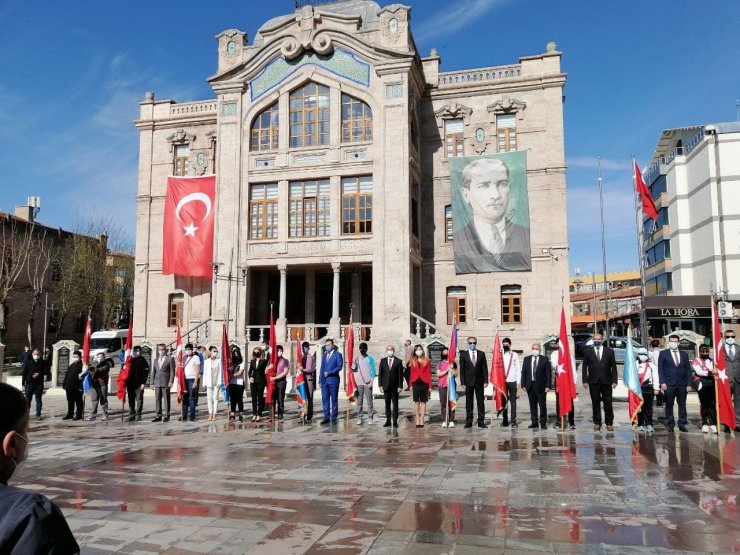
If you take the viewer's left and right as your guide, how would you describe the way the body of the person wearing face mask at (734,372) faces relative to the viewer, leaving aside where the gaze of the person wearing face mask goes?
facing the viewer

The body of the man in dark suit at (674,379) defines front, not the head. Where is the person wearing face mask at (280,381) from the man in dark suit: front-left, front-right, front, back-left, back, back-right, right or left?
right

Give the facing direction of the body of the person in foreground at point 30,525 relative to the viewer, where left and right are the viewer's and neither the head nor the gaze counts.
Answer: facing away from the viewer and to the right of the viewer

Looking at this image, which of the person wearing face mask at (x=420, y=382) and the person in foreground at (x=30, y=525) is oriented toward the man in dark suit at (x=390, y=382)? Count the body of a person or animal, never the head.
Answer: the person in foreground

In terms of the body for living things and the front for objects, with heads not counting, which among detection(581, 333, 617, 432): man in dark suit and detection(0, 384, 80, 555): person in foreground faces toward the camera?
the man in dark suit

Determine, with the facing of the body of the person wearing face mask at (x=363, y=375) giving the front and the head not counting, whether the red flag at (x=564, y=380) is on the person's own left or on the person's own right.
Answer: on the person's own left

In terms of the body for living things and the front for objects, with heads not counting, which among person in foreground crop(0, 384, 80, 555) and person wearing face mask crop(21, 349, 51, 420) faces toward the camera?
the person wearing face mask

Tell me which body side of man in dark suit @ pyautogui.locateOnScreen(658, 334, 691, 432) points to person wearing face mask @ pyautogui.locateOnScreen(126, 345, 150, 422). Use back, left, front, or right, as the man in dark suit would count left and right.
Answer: right

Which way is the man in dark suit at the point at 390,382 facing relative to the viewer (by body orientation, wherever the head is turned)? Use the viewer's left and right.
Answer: facing the viewer

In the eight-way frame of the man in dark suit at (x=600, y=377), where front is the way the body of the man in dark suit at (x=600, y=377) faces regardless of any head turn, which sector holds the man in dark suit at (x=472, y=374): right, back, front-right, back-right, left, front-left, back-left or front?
right

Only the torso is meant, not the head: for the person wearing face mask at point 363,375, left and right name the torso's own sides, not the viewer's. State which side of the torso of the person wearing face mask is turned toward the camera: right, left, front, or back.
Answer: front

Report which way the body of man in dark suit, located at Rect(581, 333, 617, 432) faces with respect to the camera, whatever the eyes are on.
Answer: toward the camera

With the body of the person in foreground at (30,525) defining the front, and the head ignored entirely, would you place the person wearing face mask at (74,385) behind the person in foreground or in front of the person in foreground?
in front

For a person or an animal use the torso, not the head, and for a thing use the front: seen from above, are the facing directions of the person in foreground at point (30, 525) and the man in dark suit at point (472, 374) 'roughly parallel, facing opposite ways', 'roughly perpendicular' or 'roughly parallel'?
roughly parallel, facing opposite ways
